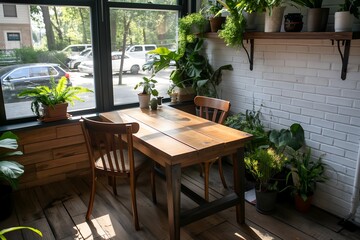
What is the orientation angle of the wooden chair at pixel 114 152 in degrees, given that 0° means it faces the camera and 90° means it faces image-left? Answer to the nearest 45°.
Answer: approximately 225°

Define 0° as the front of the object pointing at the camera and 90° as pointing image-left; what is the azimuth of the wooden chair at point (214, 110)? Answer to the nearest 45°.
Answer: approximately 45°

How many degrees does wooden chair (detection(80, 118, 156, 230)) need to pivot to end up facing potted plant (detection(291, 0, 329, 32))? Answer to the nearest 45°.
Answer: approximately 45° to its right

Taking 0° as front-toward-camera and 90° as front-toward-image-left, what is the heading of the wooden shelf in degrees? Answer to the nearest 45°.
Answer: approximately 45°

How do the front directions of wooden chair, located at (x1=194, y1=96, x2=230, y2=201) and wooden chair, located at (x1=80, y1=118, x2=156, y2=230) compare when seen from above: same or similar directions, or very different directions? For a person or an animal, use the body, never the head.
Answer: very different directions

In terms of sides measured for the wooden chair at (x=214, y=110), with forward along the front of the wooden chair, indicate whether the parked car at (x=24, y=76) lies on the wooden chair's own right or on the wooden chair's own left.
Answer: on the wooden chair's own right
